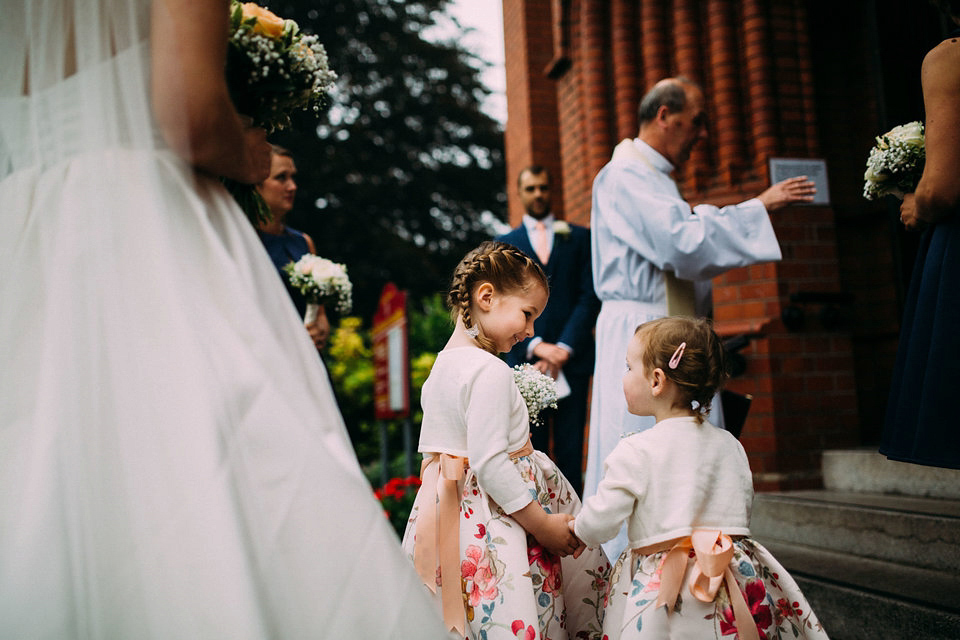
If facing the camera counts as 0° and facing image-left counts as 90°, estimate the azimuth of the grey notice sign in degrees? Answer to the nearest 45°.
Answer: approximately 0°

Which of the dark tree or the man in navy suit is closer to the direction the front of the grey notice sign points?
the man in navy suit

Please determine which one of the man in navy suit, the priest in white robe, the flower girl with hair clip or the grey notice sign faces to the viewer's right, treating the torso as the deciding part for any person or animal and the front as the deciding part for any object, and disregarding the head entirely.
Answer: the priest in white robe

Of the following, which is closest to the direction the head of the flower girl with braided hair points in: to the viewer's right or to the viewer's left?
to the viewer's right

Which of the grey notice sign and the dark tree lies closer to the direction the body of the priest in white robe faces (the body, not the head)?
the grey notice sign

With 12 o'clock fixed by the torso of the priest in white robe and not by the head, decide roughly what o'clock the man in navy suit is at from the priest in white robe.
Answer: The man in navy suit is roughly at 8 o'clock from the priest in white robe.

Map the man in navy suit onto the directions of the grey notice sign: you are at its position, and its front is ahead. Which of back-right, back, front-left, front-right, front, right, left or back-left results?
front-right

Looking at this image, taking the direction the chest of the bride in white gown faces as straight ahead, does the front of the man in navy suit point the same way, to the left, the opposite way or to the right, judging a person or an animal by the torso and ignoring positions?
the opposite way

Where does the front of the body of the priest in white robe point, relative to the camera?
to the viewer's right

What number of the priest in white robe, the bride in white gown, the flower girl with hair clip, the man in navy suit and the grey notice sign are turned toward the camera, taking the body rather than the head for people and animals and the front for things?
2

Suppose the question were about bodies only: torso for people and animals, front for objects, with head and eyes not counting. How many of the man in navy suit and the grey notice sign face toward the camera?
2

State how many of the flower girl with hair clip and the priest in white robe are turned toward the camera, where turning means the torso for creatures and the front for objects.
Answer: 0

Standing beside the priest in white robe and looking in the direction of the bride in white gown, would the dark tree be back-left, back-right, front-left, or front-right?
back-right

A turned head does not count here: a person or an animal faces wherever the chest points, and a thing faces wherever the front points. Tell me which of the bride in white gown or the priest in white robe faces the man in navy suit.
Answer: the bride in white gown

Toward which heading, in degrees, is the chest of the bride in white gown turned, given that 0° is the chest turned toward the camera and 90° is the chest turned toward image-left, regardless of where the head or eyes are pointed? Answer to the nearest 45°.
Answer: approximately 225°
